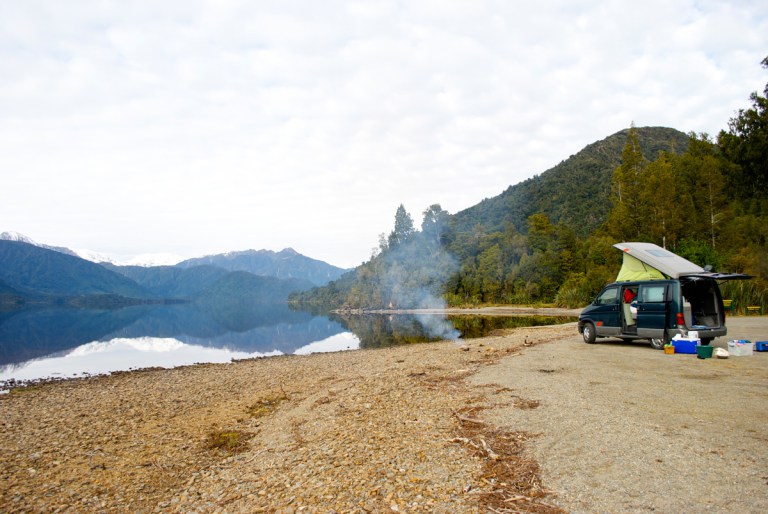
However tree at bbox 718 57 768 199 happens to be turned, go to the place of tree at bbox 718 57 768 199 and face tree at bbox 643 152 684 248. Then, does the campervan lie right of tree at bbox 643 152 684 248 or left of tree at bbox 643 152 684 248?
left

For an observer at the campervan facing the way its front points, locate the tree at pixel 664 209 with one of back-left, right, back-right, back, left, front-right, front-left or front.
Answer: front-right

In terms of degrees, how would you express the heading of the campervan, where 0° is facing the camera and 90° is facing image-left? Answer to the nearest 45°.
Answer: approximately 135°
